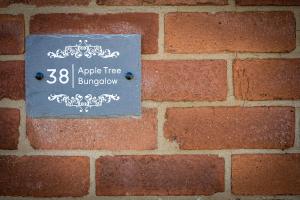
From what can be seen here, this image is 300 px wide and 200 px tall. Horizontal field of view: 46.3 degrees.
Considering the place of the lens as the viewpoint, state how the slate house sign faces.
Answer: facing the viewer
